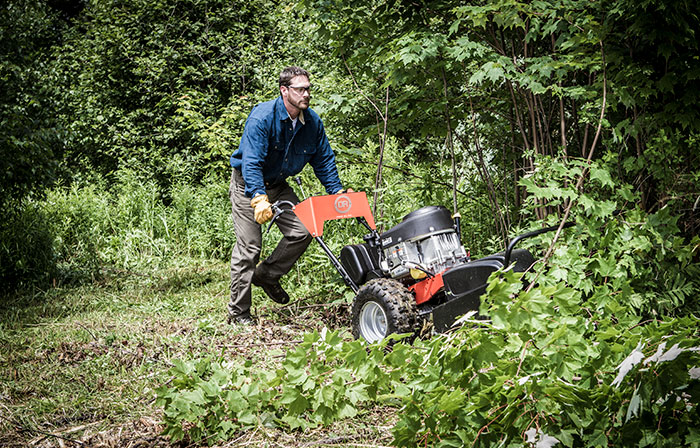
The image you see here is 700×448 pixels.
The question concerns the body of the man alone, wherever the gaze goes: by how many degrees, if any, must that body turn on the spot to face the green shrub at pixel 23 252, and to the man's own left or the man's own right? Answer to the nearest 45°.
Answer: approximately 180°

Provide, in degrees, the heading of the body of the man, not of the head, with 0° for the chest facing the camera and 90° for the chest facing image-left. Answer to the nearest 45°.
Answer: approximately 315°

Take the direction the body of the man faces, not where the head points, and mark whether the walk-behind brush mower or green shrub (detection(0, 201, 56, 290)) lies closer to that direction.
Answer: the walk-behind brush mower
